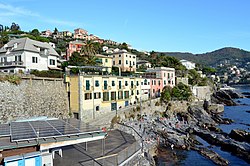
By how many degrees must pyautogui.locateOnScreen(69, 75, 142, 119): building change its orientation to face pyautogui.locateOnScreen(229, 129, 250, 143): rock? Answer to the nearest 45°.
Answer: approximately 45° to its left

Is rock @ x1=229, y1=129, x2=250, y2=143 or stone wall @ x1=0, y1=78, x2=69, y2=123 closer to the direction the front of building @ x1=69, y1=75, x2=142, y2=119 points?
the rock

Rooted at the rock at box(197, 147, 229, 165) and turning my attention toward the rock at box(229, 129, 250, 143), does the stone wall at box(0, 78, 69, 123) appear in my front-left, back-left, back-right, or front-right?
back-left

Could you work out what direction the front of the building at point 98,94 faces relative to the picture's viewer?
facing the viewer and to the right of the viewer

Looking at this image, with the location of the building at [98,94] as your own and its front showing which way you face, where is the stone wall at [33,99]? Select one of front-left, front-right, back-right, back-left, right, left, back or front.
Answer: right

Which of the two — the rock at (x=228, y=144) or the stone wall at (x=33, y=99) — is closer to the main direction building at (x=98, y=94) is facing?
the rock

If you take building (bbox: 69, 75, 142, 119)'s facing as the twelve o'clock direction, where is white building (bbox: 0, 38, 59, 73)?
The white building is roughly at 5 o'clock from the building.

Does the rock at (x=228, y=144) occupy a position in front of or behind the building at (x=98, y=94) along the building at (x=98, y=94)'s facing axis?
in front
